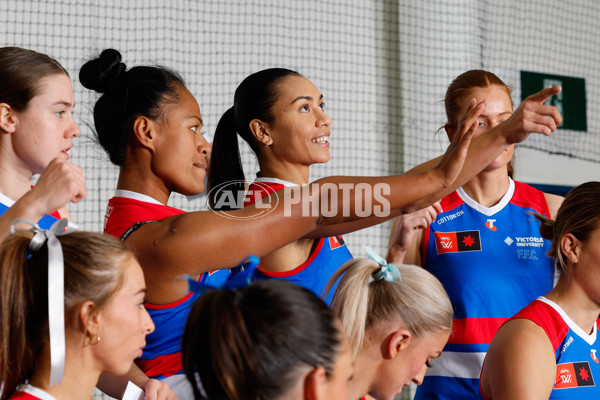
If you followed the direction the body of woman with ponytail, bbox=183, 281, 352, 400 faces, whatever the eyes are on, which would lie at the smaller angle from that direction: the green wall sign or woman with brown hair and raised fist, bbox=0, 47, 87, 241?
the green wall sign

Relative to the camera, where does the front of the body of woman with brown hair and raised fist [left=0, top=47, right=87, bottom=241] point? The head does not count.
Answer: to the viewer's right

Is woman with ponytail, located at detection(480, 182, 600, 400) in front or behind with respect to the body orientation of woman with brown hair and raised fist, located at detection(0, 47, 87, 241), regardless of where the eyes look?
in front

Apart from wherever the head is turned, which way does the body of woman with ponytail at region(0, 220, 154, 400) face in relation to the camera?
to the viewer's right

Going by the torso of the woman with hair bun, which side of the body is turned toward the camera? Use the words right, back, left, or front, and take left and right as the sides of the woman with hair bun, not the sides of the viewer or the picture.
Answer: right

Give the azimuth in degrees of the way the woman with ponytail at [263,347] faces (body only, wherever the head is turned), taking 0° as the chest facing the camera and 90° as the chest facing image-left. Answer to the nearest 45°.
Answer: approximately 225°

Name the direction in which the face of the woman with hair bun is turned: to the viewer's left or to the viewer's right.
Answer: to the viewer's right

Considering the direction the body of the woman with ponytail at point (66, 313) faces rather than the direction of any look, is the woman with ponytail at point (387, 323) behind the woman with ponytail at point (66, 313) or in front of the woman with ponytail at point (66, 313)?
in front

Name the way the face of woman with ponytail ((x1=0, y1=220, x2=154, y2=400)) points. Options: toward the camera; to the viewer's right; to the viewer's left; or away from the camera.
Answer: to the viewer's right
